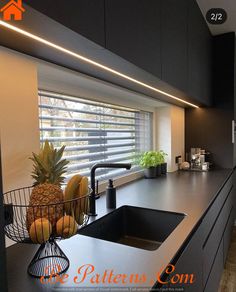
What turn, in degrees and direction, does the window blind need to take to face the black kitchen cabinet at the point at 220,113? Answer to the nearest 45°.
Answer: approximately 90° to its left

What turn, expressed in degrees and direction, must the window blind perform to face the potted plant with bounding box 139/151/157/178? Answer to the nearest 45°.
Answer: approximately 90° to its left

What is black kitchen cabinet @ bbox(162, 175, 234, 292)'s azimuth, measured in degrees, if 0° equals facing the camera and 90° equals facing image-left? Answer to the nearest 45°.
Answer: approximately 270°

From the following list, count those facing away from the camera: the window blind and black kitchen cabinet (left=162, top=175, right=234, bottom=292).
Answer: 0

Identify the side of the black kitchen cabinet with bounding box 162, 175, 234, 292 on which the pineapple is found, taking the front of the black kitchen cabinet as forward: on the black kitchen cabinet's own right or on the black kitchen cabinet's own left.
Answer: on the black kitchen cabinet's own right

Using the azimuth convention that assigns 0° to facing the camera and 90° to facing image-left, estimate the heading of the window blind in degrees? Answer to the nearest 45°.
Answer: approximately 315°

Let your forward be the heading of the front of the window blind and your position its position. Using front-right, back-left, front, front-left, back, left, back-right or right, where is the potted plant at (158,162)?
left

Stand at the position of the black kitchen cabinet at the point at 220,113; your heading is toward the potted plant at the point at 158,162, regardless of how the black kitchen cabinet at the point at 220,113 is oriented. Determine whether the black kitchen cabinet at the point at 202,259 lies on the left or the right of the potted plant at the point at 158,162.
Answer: left

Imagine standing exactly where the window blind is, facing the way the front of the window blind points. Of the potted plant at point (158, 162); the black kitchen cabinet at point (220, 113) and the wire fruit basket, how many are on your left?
2
